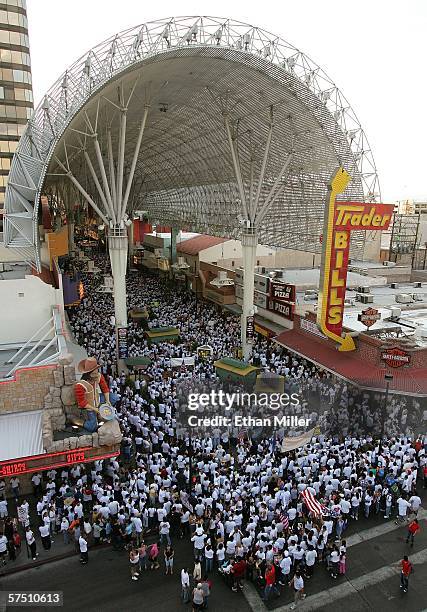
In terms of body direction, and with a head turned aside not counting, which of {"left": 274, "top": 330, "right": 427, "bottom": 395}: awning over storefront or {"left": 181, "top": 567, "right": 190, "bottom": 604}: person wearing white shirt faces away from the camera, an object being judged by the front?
the person wearing white shirt

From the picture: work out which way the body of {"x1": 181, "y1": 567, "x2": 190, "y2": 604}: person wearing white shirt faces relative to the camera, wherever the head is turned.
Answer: away from the camera

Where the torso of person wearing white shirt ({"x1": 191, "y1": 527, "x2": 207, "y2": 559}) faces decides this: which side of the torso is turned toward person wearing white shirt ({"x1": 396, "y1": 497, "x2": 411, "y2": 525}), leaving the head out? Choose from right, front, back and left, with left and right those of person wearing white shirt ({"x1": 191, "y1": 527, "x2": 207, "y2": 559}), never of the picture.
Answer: right

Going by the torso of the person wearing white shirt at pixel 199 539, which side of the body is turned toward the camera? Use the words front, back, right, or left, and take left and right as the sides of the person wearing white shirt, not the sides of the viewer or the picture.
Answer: back

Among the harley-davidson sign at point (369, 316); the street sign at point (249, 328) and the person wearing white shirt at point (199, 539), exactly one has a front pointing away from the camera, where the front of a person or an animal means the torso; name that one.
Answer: the person wearing white shirt

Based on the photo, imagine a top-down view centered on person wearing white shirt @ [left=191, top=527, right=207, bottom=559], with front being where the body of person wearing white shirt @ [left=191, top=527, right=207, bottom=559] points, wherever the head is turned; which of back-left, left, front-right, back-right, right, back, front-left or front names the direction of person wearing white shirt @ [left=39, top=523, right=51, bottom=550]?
left

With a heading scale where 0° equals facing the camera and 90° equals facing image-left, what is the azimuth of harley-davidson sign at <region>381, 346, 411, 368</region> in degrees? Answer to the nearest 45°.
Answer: approximately 0°

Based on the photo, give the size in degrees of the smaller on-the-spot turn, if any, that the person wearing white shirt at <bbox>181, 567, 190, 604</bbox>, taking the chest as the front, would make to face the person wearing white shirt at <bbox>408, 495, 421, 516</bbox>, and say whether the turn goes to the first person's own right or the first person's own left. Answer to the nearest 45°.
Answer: approximately 90° to the first person's own right

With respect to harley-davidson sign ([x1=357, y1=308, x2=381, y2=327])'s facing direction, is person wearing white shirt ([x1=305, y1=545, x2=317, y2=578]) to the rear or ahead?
ahead

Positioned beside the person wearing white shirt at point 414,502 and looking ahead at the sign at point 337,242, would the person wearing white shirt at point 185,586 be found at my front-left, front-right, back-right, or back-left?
back-left

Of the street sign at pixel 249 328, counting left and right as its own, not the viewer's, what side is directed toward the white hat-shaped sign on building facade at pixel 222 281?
back

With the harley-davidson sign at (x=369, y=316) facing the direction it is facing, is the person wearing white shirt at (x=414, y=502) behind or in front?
in front

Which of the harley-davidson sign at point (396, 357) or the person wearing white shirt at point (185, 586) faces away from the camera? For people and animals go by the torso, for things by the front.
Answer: the person wearing white shirt

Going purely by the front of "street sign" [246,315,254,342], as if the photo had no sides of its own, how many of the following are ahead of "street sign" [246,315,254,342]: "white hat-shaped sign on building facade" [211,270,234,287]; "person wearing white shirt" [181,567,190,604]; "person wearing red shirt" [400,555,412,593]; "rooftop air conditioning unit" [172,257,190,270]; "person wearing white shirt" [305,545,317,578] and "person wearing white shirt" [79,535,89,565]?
4

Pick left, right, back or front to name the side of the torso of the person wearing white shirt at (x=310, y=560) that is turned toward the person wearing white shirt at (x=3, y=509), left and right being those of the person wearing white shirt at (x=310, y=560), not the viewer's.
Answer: left

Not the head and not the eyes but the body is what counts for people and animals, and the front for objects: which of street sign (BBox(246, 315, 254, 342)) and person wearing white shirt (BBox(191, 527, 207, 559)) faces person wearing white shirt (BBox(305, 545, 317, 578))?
the street sign
